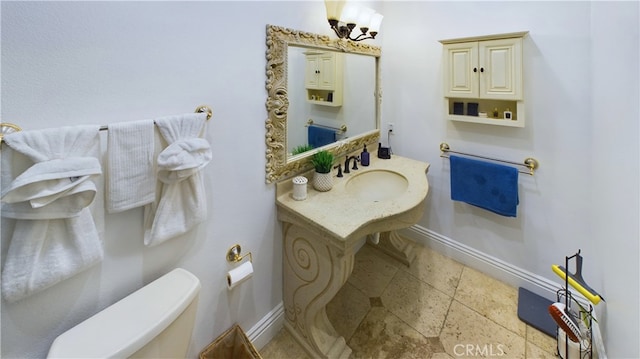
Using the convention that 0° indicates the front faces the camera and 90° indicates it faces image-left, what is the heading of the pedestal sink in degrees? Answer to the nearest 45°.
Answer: approximately 315°

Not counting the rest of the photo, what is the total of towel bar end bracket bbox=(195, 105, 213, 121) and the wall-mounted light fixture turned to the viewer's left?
0

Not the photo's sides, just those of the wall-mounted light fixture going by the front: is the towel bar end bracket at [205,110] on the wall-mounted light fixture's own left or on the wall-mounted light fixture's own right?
on the wall-mounted light fixture's own right

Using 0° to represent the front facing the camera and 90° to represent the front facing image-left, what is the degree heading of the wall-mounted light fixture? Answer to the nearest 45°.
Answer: approximately 315°

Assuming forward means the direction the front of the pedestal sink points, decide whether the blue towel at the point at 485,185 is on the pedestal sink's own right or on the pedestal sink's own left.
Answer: on the pedestal sink's own left

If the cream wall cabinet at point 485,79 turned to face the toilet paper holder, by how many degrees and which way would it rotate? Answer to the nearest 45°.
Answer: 0° — it already faces it

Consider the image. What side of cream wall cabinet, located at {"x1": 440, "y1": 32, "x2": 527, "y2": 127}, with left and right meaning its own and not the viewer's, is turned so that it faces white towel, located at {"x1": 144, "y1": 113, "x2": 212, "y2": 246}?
front
